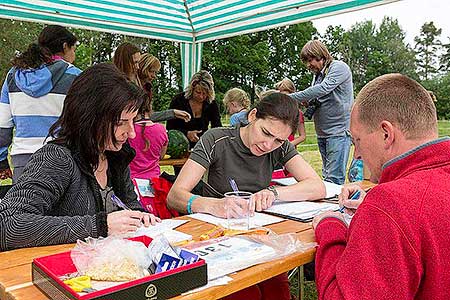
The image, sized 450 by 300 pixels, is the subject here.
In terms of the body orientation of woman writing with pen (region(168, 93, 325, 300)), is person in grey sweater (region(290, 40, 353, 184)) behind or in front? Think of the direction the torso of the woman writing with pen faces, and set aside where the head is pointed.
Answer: behind

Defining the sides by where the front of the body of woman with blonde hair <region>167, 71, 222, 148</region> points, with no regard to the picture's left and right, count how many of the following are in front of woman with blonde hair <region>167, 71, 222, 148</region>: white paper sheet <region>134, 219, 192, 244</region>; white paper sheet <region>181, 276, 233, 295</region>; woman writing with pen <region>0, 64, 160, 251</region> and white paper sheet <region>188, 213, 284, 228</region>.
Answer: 4

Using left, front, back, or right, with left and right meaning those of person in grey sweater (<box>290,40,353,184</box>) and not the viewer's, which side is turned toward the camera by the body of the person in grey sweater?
left

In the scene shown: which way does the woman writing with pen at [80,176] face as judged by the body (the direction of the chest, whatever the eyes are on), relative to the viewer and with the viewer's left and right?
facing the viewer and to the right of the viewer

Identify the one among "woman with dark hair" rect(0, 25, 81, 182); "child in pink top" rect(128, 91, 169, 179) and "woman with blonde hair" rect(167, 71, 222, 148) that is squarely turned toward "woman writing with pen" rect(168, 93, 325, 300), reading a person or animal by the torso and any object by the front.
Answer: the woman with blonde hair

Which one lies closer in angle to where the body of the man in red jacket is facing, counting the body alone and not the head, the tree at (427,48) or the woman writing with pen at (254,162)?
the woman writing with pen

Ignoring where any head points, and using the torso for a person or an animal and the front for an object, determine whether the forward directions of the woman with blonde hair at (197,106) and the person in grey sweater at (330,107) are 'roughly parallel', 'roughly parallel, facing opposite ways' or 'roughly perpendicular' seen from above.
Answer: roughly perpendicular

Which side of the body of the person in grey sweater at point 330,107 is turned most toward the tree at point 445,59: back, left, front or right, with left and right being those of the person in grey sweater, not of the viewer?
right

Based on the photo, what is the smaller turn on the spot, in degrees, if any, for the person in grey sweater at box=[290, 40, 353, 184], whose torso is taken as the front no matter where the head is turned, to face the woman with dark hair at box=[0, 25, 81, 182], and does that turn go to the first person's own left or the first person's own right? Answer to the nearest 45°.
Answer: approximately 45° to the first person's own left

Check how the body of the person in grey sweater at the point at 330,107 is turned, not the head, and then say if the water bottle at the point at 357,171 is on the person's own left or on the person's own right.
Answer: on the person's own left

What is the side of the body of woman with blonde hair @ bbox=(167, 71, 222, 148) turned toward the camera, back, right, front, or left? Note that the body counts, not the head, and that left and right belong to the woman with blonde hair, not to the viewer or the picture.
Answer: front

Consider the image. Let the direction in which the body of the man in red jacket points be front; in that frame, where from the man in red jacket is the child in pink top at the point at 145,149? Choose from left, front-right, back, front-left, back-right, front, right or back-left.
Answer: front

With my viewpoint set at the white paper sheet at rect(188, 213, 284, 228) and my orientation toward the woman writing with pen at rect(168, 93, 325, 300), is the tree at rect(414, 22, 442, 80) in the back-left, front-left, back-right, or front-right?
front-right
